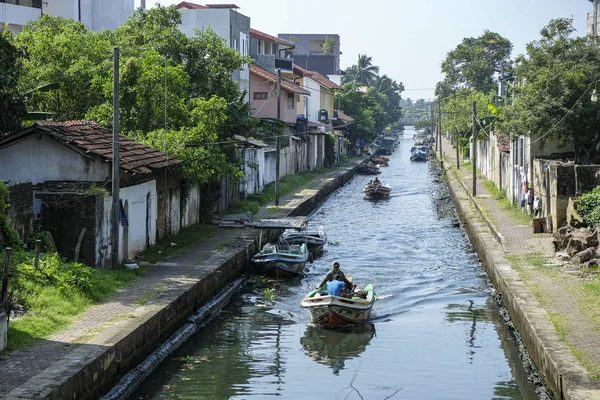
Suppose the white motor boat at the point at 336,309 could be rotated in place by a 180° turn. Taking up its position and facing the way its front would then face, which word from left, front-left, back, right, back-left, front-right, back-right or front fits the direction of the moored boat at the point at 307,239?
front

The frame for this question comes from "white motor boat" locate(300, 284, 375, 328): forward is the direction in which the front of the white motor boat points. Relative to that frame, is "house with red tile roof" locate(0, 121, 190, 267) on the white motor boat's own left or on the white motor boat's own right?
on the white motor boat's own right

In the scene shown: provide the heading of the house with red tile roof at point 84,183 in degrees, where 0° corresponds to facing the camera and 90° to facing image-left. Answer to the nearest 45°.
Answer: approximately 315°

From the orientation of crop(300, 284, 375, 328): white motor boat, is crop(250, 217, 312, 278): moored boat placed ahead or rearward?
rearward

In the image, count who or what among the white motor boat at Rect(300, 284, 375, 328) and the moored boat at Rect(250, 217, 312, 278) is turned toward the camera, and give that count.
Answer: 2

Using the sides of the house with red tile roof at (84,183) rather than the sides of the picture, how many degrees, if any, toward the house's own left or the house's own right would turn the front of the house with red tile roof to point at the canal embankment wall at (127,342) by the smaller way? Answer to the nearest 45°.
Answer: approximately 45° to the house's own right

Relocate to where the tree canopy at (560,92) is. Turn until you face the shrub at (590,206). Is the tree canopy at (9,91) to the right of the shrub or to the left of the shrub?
right

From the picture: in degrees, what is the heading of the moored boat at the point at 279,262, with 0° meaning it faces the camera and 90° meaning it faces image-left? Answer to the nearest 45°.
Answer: approximately 0°

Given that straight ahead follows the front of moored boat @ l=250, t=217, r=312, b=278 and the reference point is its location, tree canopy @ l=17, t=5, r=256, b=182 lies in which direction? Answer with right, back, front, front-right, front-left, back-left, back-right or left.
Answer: back-right

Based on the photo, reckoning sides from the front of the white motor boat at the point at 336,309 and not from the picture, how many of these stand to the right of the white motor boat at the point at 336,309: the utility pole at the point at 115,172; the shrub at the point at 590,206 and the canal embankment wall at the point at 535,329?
1
